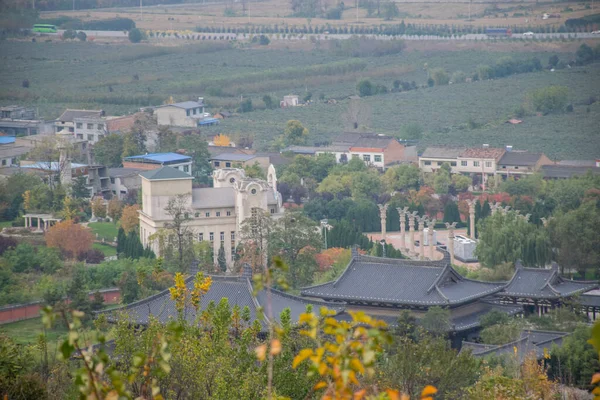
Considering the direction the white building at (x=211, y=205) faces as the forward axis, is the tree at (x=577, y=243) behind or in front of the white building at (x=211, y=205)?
in front
